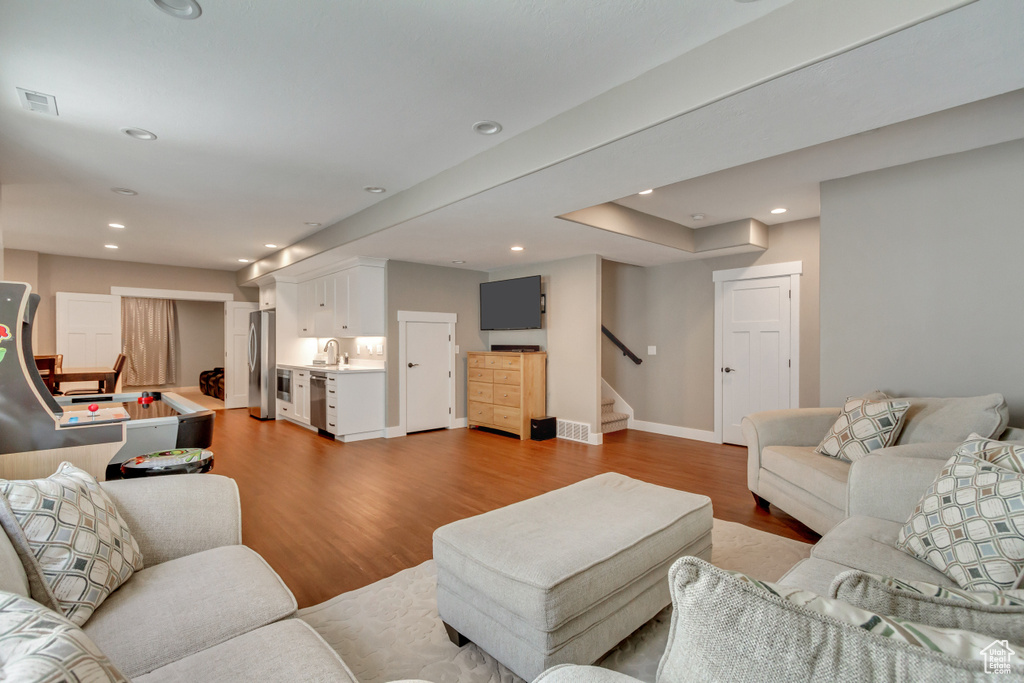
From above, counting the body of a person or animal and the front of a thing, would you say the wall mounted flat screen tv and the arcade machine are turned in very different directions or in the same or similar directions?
very different directions

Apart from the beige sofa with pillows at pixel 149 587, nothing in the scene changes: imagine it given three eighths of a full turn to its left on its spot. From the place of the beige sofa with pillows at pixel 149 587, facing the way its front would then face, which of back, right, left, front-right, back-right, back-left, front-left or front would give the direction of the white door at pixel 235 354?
front-right

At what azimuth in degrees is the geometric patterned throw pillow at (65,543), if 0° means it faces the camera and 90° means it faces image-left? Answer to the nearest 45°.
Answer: approximately 315°

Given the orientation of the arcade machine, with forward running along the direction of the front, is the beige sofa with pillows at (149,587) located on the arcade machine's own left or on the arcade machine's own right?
on the arcade machine's own right

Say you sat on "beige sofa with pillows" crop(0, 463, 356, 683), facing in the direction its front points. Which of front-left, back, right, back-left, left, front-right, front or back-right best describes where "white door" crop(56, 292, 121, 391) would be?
left

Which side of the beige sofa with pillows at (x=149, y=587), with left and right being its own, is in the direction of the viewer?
right

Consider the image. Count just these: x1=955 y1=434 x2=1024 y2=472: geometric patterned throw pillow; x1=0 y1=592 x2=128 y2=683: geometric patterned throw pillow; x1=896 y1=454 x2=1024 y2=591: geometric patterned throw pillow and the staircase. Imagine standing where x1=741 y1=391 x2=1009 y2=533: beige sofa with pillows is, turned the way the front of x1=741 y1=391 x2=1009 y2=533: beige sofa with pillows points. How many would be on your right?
1

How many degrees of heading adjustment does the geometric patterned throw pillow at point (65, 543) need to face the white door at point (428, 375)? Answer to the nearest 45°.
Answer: approximately 90° to its left

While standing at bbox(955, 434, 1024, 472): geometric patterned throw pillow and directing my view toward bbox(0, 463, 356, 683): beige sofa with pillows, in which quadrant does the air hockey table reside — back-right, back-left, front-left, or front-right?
front-right

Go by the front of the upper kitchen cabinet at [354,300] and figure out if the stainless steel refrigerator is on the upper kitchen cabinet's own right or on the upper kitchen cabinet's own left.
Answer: on the upper kitchen cabinet's own right

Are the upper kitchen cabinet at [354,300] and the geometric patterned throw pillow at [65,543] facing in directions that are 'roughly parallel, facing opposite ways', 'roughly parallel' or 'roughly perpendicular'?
roughly perpendicular

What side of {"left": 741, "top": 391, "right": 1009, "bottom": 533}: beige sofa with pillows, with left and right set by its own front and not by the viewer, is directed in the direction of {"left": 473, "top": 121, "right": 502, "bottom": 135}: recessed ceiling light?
front

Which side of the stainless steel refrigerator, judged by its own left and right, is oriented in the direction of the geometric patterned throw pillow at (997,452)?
left

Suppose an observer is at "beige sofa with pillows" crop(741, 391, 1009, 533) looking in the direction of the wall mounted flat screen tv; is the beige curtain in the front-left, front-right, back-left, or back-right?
front-left

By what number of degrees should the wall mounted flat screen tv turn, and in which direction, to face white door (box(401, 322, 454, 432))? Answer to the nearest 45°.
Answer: approximately 45° to its right

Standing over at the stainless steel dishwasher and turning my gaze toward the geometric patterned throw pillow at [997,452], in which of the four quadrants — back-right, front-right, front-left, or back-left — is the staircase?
front-left

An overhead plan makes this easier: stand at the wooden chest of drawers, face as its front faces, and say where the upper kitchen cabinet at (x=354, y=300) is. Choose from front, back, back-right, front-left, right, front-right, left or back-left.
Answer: front-right

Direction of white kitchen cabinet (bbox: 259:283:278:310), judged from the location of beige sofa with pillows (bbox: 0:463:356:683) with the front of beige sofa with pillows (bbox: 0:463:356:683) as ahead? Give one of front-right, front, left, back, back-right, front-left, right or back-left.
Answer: left
